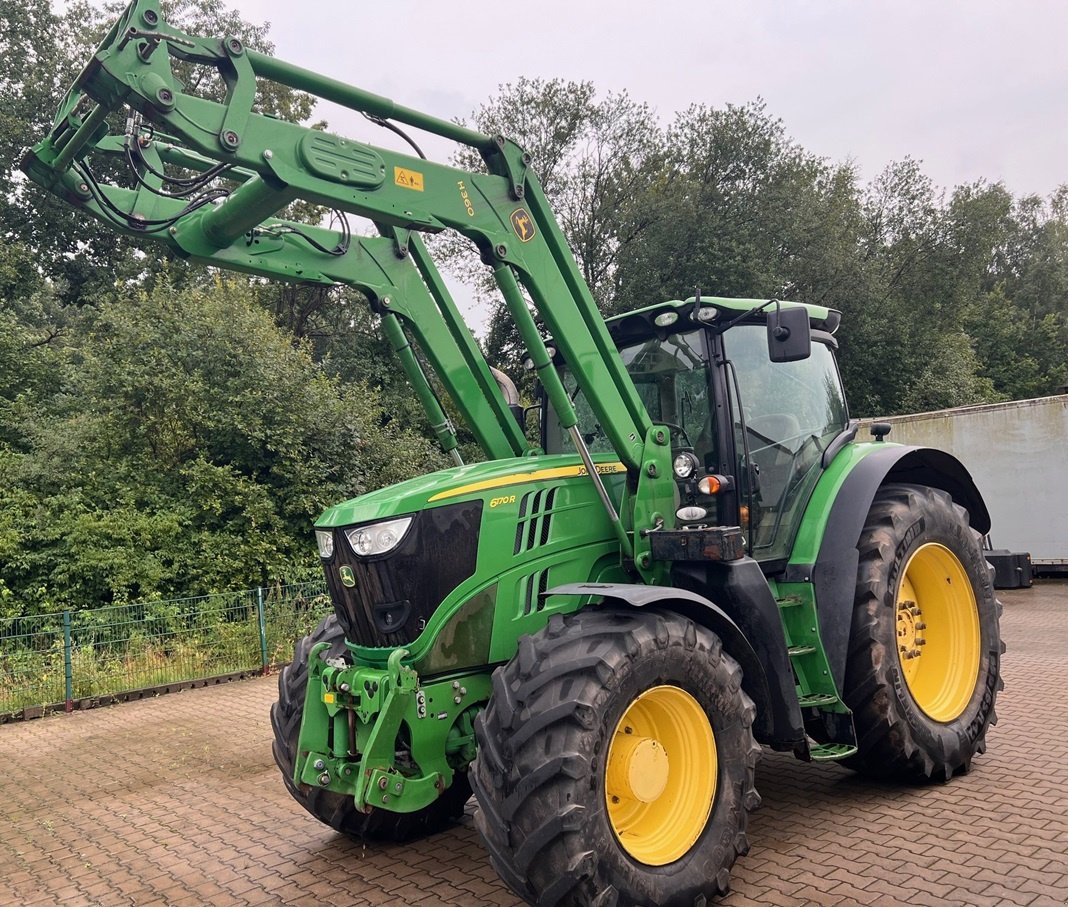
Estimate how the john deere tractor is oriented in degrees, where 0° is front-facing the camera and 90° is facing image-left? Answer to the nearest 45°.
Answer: approximately 45°

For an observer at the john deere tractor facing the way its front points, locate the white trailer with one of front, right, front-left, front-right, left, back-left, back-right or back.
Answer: back

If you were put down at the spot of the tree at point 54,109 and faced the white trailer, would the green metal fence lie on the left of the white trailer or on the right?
right

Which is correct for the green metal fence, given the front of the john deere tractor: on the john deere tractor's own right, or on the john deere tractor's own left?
on the john deere tractor's own right

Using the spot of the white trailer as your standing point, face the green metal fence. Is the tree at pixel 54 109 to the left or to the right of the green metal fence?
right

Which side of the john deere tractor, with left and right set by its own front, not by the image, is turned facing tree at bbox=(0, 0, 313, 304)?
right
